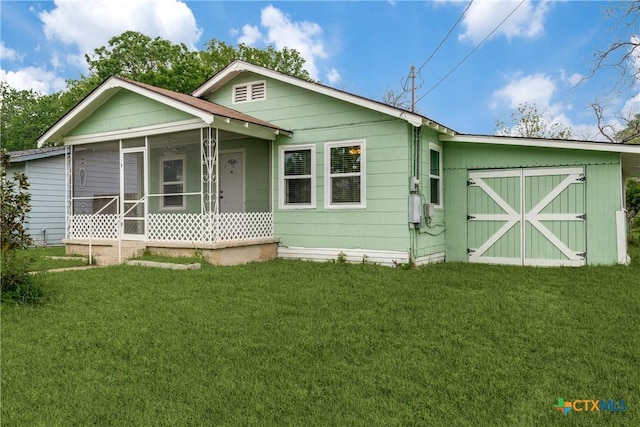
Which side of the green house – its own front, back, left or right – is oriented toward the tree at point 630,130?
back

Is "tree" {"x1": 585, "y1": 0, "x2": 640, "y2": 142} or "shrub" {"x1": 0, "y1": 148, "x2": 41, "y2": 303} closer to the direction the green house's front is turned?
the shrub

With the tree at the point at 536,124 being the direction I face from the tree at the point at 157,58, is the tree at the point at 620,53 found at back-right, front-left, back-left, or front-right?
front-right

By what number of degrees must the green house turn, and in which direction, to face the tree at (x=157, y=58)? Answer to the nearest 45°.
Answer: approximately 90° to its right

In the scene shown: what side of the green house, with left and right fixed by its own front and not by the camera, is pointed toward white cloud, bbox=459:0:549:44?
back

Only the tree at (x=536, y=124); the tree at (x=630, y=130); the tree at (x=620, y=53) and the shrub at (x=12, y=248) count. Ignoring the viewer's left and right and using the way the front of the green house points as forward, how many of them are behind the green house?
3

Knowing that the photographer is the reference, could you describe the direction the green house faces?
facing the viewer and to the left of the viewer

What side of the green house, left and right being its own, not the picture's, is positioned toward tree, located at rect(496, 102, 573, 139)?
back

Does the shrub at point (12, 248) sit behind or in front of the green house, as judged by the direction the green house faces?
in front
